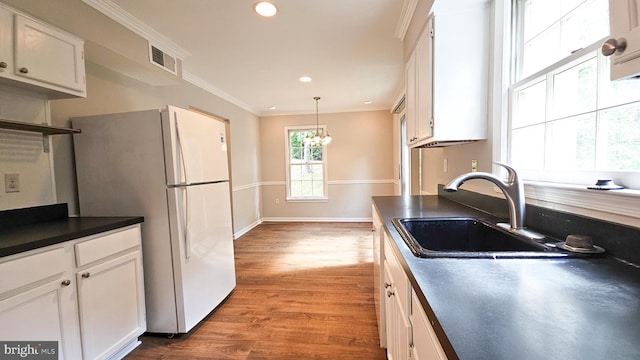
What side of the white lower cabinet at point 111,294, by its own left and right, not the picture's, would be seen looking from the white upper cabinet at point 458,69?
front

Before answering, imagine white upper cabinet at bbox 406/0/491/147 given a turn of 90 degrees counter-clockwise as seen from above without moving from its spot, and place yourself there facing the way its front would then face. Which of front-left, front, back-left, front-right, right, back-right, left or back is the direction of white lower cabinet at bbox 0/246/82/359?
front-right

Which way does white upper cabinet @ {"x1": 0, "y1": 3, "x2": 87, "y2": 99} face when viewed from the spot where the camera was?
facing the viewer and to the right of the viewer

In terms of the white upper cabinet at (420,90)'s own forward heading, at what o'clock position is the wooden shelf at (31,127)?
The wooden shelf is roughly at 11 o'clock from the white upper cabinet.

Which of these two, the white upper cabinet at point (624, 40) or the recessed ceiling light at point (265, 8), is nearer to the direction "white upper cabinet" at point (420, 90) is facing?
the recessed ceiling light

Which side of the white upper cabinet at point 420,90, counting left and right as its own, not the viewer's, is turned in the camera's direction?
left

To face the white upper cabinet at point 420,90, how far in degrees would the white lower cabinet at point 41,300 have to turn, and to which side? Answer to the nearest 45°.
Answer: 0° — it already faces it

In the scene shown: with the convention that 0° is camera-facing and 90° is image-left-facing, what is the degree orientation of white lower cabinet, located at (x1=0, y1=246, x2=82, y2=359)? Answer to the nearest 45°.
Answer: approximately 315°

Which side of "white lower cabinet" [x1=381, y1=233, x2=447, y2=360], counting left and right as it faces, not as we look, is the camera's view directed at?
left

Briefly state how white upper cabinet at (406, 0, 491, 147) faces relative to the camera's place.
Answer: facing to the left of the viewer

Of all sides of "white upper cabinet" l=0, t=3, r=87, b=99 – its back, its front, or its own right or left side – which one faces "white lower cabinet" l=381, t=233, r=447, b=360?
front
